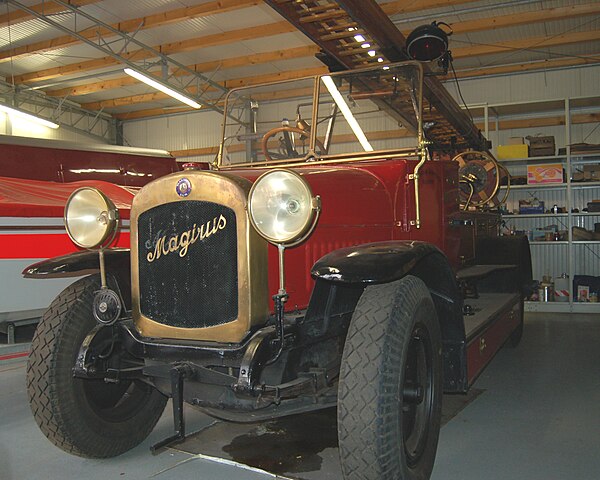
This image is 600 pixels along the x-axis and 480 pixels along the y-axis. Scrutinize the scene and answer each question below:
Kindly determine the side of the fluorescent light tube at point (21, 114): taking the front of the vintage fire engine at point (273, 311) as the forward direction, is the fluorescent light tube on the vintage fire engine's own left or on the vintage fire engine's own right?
on the vintage fire engine's own right

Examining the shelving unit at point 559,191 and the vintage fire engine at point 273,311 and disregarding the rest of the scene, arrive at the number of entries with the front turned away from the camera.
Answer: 0

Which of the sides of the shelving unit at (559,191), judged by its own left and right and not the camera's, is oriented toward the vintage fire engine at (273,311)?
front

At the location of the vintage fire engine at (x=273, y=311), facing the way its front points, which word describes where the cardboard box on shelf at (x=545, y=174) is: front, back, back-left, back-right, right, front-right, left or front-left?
back

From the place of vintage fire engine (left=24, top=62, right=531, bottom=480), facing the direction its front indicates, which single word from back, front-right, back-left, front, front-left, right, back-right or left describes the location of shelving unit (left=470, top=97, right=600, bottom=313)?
back

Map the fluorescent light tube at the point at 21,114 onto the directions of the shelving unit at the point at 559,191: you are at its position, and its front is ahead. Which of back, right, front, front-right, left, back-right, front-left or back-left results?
right

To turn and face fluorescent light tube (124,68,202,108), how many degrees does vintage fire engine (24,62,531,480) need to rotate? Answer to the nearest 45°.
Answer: approximately 135° to its right

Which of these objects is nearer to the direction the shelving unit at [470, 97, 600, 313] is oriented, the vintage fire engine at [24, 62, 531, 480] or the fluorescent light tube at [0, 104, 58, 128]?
the vintage fire engine

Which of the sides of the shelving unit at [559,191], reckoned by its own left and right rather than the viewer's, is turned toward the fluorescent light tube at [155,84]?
right

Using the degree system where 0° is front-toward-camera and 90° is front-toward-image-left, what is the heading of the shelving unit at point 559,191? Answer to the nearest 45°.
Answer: approximately 0°

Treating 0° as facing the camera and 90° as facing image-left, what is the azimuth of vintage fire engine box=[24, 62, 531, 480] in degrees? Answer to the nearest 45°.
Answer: approximately 45°

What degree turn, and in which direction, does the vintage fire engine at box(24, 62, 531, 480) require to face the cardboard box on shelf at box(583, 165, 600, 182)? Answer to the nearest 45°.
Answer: approximately 180°
